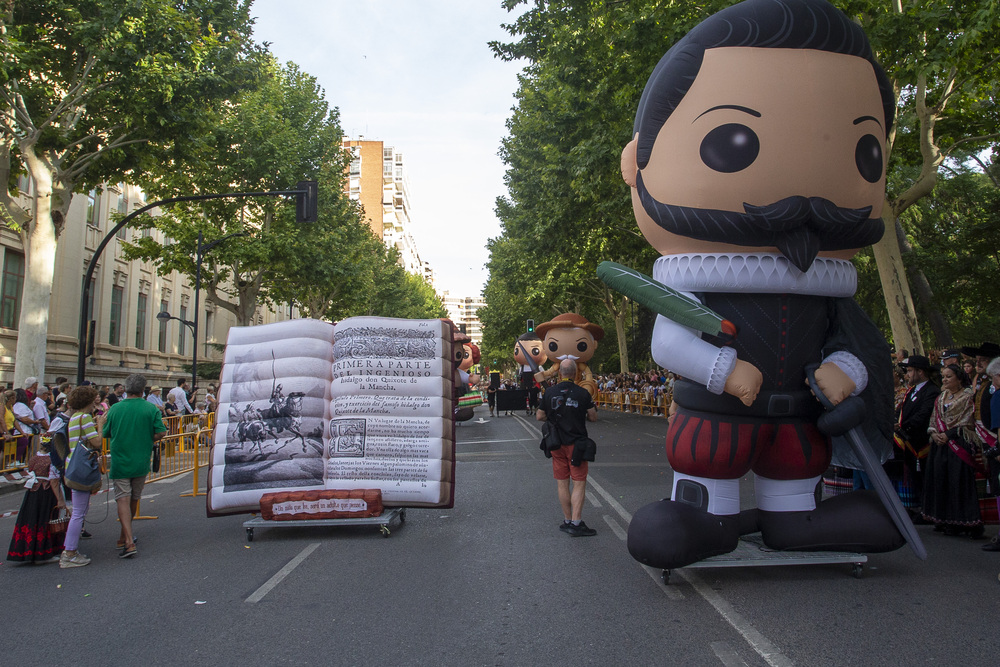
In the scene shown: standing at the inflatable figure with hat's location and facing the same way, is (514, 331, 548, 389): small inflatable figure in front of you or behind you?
behind

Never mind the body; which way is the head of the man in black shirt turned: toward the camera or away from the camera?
away from the camera

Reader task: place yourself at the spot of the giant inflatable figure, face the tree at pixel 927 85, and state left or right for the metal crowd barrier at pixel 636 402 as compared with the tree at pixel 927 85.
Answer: left

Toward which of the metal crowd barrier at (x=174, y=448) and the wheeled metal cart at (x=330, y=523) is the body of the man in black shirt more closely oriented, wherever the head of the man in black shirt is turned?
the metal crowd barrier

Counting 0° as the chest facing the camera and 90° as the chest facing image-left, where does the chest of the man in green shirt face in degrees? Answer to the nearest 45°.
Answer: approximately 180°

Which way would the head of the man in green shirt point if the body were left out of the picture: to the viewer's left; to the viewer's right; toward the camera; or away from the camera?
away from the camera

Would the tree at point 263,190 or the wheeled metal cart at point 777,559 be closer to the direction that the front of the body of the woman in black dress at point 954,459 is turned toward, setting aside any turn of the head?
the wheeled metal cart

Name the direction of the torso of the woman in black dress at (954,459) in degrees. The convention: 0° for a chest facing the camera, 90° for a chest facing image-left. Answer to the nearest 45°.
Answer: approximately 45°

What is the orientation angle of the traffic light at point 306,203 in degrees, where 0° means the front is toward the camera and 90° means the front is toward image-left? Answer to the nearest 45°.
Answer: approximately 180°

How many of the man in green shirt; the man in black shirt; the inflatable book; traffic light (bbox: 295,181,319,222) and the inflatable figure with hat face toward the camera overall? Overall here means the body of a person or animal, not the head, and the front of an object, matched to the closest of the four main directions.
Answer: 2

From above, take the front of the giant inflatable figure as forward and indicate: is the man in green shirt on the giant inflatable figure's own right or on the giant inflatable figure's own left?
on the giant inflatable figure's own right

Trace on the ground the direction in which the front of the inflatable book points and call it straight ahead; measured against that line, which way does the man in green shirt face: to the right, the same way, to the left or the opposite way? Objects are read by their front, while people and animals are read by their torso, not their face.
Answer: the opposite way

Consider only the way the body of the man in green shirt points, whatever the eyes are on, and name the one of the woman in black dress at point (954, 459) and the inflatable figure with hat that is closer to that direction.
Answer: the inflatable figure with hat
